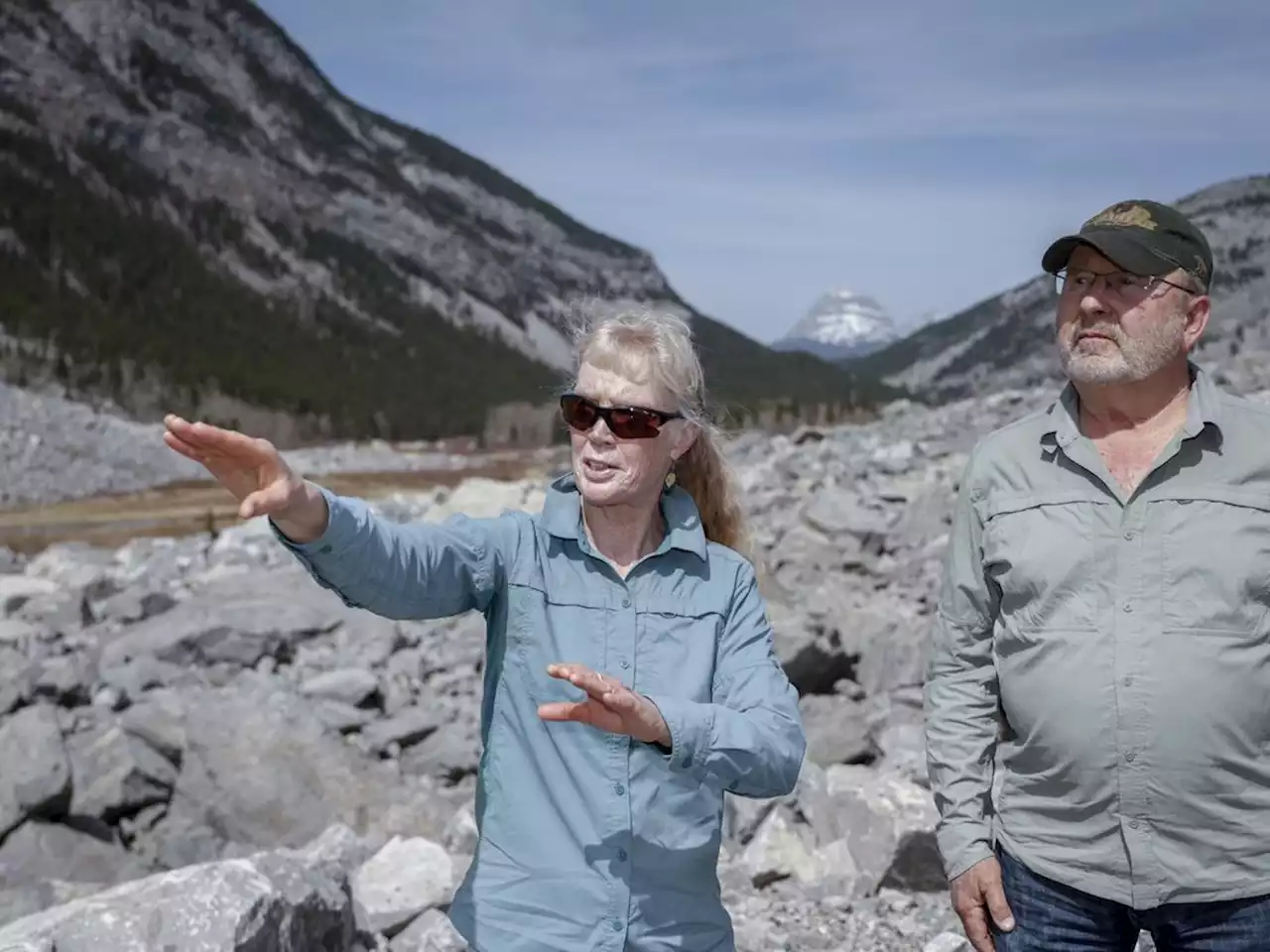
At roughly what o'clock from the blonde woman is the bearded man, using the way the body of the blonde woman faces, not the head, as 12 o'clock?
The bearded man is roughly at 9 o'clock from the blonde woman.

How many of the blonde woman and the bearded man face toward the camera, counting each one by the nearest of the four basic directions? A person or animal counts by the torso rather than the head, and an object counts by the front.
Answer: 2

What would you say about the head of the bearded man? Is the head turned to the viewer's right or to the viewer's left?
to the viewer's left

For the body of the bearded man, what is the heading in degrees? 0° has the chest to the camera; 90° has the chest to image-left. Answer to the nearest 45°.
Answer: approximately 0°

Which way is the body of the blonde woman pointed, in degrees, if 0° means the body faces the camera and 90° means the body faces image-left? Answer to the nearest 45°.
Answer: approximately 0°

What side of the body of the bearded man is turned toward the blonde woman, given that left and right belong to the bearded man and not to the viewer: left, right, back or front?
right
